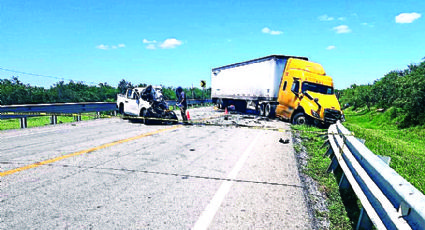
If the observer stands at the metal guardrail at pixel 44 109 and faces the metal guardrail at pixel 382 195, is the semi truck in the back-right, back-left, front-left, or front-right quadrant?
front-left

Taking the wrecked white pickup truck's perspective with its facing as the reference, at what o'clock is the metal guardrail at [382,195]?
The metal guardrail is roughly at 1 o'clock from the wrecked white pickup truck.

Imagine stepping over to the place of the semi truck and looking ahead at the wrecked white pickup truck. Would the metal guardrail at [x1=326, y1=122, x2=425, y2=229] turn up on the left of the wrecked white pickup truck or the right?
left

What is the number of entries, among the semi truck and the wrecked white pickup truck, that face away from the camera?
0

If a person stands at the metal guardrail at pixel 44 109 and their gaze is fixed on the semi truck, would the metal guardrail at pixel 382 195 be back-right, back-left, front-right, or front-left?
front-right

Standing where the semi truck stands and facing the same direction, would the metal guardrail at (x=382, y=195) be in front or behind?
in front

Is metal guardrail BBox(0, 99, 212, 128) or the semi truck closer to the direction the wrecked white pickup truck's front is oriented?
the semi truck

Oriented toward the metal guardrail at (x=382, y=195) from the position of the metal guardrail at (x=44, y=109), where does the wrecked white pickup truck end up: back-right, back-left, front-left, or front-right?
front-left

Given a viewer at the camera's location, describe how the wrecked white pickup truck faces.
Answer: facing the viewer and to the right of the viewer
